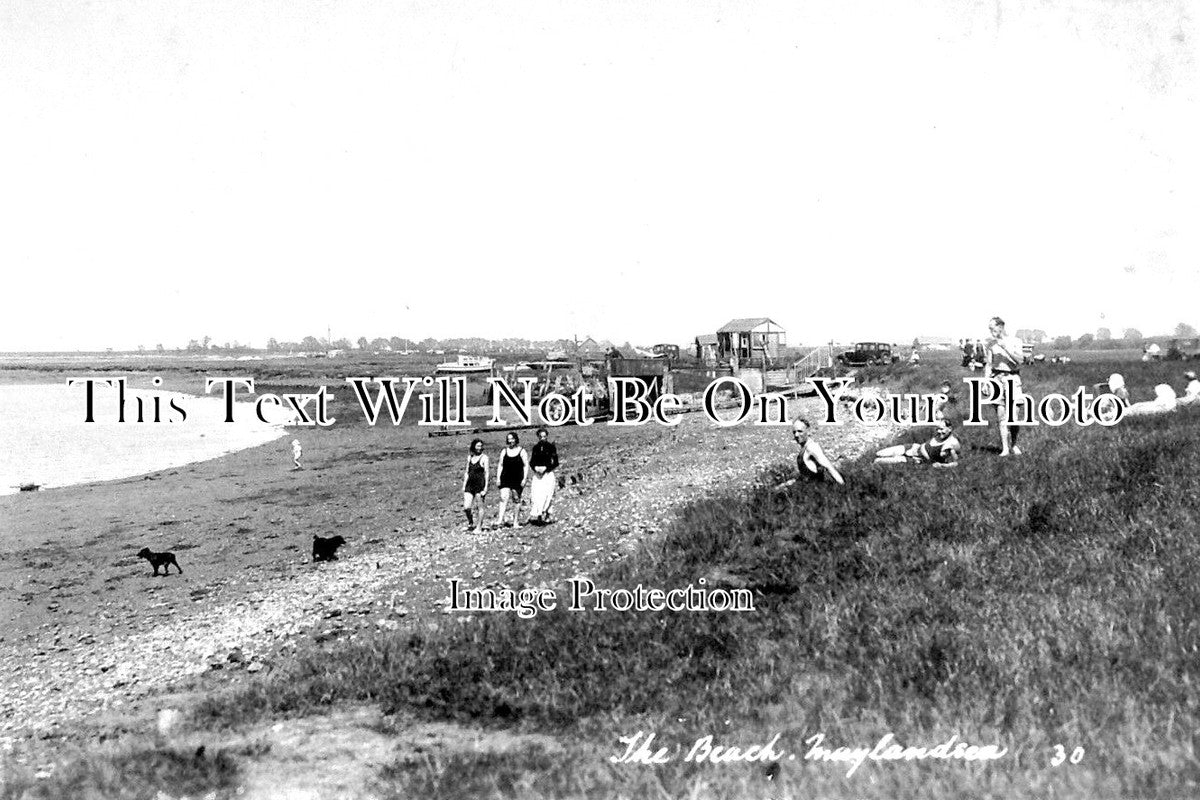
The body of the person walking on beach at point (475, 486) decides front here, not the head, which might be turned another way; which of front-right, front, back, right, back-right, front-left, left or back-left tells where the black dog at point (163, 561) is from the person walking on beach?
right

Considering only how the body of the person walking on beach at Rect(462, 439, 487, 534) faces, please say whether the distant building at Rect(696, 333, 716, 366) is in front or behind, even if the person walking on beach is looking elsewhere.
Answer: behind

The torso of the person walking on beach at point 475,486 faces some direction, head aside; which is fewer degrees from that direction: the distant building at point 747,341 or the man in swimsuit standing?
the man in swimsuit standing

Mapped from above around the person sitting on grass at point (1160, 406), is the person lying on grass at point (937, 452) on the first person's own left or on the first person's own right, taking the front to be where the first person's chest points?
on the first person's own left

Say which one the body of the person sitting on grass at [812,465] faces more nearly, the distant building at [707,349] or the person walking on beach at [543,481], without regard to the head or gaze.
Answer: the person walking on beach

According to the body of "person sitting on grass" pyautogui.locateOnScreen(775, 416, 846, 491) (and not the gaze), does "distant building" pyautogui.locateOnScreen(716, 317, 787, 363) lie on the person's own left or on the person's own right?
on the person's own right

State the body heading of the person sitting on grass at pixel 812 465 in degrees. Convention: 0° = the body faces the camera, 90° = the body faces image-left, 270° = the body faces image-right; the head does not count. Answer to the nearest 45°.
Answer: approximately 90°

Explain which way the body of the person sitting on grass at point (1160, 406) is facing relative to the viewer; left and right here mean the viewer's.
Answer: facing to the left of the viewer
